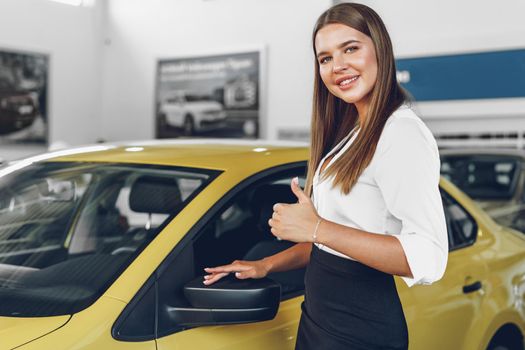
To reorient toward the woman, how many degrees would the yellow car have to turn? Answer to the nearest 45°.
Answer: approximately 90° to its left

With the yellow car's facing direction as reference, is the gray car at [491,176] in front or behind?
behind

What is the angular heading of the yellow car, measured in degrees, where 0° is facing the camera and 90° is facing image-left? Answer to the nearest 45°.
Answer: approximately 45°
